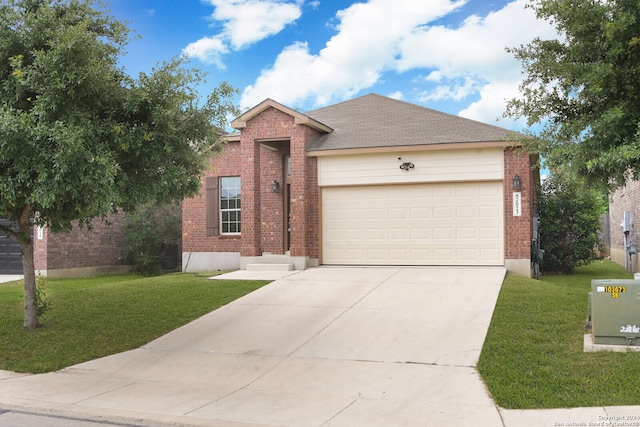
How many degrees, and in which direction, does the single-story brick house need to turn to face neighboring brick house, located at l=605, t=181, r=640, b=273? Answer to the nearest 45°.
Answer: approximately 135° to its left

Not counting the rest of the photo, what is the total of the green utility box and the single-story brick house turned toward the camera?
2

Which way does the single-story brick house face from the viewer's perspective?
toward the camera

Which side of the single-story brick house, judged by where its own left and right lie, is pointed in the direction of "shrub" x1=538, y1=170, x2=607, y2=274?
left

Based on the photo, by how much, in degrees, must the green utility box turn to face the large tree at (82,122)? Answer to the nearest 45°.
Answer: approximately 90° to its right

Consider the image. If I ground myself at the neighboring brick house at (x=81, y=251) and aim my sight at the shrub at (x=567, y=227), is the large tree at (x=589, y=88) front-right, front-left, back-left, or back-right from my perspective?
front-right

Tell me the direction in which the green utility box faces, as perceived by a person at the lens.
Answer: facing the viewer

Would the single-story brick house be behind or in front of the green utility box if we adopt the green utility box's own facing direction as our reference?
behind

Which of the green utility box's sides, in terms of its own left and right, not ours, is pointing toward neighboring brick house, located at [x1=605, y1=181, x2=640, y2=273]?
back

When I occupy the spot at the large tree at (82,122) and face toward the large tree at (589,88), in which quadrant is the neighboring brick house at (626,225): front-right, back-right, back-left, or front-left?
front-left
